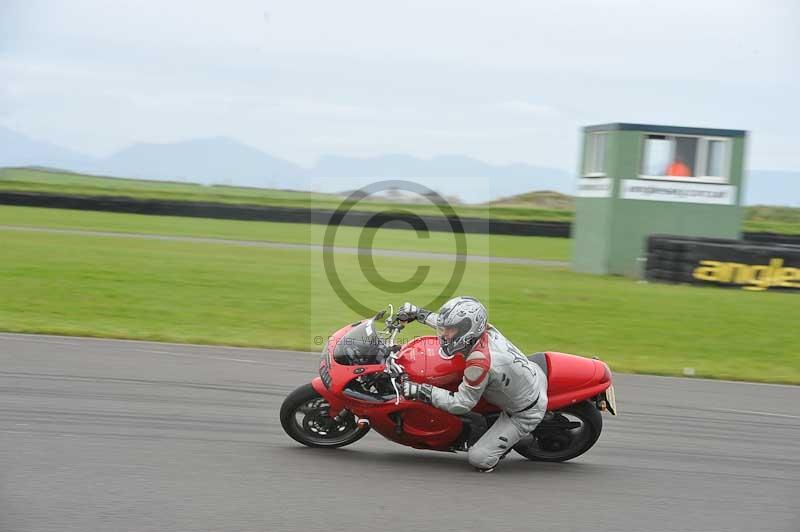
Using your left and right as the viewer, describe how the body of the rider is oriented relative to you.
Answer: facing to the left of the viewer

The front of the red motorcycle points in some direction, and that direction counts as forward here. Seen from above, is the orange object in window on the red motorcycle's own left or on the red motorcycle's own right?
on the red motorcycle's own right

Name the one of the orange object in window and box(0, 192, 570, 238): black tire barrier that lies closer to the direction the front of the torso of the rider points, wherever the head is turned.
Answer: the black tire barrier

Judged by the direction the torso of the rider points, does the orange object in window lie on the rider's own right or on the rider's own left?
on the rider's own right

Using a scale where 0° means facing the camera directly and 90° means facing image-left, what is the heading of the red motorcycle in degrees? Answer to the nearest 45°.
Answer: approximately 90°

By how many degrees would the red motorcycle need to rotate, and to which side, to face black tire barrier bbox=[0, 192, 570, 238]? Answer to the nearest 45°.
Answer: approximately 90° to its right

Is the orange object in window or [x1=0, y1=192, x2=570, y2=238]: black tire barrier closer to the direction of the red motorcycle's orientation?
the black tire barrier

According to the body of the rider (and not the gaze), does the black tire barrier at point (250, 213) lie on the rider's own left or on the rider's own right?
on the rider's own right
